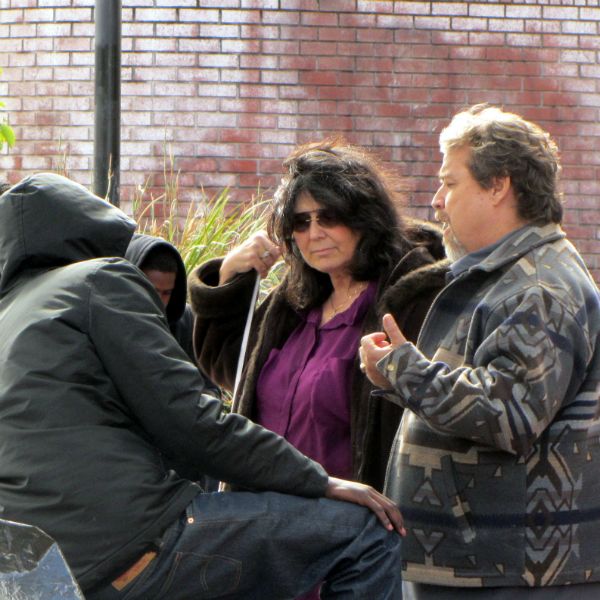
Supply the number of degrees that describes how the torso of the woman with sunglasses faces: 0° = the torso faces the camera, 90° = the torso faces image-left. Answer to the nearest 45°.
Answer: approximately 45°

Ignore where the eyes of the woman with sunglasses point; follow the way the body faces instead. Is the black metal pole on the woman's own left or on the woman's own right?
on the woman's own right

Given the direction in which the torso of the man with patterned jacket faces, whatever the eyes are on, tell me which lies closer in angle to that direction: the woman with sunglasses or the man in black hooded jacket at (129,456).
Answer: the man in black hooded jacket

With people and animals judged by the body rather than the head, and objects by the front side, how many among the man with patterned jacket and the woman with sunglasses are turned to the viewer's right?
0

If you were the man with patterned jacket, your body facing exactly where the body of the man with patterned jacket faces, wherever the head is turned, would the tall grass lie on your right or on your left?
on your right

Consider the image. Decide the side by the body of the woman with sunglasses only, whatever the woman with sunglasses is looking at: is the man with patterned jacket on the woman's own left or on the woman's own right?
on the woman's own left

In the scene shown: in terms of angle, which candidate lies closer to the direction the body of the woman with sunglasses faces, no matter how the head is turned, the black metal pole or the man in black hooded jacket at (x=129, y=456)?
the man in black hooded jacket

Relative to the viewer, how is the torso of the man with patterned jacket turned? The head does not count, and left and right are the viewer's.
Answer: facing to the left of the viewer

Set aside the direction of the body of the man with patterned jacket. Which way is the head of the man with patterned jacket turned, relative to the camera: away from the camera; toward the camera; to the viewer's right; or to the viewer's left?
to the viewer's left

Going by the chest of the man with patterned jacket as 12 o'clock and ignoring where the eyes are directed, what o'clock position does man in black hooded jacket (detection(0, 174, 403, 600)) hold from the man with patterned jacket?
The man in black hooded jacket is roughly at 11 o'clock from the man with patterned jacket.
